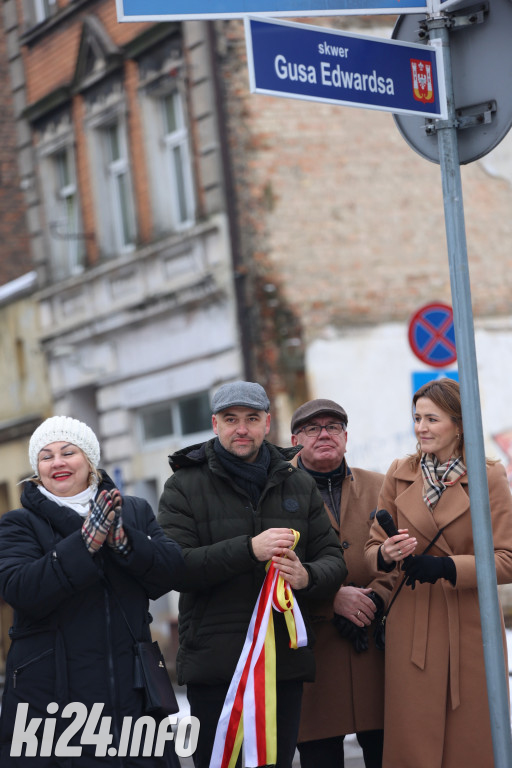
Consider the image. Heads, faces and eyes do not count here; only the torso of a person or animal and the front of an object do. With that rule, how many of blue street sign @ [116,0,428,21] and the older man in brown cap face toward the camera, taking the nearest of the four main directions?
2

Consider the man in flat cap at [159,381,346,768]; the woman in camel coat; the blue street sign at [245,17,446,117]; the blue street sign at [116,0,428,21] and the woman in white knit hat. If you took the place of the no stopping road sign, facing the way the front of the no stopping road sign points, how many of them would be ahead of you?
5

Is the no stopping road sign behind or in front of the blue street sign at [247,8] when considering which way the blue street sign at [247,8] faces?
behind

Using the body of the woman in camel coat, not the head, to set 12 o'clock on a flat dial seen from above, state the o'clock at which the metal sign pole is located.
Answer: The metal sign pole is roughly at 10 o'clock from the woman in camel coat.

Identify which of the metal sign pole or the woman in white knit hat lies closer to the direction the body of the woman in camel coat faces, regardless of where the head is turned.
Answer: the metal sign pole

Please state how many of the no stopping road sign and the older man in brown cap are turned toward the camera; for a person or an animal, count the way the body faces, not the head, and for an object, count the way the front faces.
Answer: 2

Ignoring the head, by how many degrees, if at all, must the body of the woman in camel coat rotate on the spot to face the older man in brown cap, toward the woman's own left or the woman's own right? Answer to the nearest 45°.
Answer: approximately 90° to the woman's own right

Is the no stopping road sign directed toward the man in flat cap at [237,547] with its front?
yes

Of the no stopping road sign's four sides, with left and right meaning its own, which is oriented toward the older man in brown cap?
front
